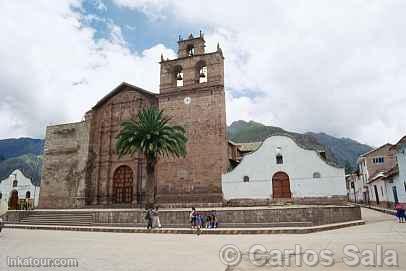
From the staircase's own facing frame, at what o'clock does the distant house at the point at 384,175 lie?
The distant house is roughly at 9 o'clock from the staircase.

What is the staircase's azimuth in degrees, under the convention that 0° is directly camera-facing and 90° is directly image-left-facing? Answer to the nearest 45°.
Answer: approximately 0°

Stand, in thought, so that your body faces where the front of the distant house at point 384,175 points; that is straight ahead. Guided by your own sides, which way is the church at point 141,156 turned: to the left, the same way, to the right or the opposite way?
to the left

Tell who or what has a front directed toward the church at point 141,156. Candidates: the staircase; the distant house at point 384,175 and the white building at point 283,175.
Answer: the distant house

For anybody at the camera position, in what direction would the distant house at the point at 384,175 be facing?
facing the viewer and to the left of the viewer

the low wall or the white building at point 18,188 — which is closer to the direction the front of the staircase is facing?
the low wall

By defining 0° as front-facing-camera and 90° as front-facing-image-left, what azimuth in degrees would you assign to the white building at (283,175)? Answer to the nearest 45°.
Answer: approximately 0°

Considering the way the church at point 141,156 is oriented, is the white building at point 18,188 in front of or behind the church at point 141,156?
behind

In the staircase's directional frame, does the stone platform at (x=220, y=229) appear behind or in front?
in front

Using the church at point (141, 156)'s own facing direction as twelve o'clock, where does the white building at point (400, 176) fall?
The white building is roughly at 10 o'clock from the church.

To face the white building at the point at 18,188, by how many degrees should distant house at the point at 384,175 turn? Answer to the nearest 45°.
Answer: approximately 45° to its right

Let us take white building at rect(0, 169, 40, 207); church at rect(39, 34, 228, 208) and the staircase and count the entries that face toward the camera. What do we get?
3

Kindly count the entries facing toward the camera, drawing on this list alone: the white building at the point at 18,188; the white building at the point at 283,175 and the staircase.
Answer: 3

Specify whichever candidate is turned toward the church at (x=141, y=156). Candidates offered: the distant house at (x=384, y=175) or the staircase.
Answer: the distant house

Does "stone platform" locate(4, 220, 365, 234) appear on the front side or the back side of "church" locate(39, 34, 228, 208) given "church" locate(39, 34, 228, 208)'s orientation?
on the front side
